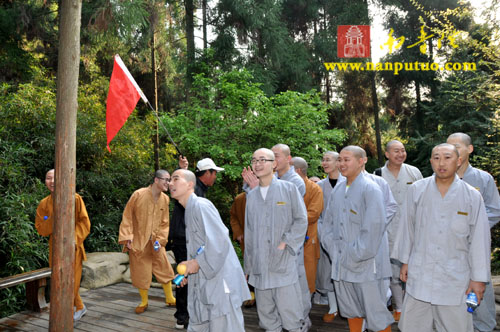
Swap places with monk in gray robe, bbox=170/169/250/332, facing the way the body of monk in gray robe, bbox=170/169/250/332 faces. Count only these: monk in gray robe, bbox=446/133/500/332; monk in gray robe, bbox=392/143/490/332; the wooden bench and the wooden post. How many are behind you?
2

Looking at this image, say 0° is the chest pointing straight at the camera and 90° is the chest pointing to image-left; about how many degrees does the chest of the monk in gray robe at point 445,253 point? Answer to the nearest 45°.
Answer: approximately 0°

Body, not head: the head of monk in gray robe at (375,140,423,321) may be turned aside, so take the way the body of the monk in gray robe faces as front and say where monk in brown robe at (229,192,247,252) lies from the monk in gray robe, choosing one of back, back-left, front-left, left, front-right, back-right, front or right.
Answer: right

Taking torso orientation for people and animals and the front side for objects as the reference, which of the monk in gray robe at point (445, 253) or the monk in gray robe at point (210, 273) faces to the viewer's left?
the monk in gray robe at point (210, 273)

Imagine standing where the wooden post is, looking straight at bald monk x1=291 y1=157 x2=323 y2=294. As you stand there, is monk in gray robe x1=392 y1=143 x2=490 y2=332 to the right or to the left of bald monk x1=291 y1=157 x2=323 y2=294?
right

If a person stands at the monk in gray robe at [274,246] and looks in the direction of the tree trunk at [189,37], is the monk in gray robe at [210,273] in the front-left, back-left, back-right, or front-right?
back-left

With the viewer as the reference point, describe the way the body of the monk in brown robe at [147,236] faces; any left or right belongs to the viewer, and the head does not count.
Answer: facing the viewer and to the right of the viewer

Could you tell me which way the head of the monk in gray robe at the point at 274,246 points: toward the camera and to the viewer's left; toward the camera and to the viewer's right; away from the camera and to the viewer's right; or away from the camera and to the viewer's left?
toward the camera and to the viewer's left

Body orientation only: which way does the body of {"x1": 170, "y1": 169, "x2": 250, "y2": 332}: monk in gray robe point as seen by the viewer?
to the viewer's left

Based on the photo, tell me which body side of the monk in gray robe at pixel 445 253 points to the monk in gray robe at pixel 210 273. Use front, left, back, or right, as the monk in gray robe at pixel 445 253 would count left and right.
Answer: right

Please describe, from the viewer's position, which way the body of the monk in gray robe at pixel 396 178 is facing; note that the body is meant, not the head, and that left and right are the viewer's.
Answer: facing the viewer

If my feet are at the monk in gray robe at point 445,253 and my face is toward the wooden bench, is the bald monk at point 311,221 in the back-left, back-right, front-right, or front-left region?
front-right

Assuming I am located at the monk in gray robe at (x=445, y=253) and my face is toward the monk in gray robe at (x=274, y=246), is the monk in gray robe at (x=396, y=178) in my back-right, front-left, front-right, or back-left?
front-right

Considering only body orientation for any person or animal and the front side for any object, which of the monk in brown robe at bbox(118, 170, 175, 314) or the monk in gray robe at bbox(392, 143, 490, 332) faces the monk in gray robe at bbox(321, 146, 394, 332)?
the monk in brown robe

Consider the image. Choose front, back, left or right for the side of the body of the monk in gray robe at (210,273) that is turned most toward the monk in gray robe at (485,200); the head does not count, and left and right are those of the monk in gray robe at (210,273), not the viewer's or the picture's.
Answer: back

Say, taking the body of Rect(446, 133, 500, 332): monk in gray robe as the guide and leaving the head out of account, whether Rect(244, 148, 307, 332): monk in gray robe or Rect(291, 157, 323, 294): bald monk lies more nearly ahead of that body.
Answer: the monk in gray robe
